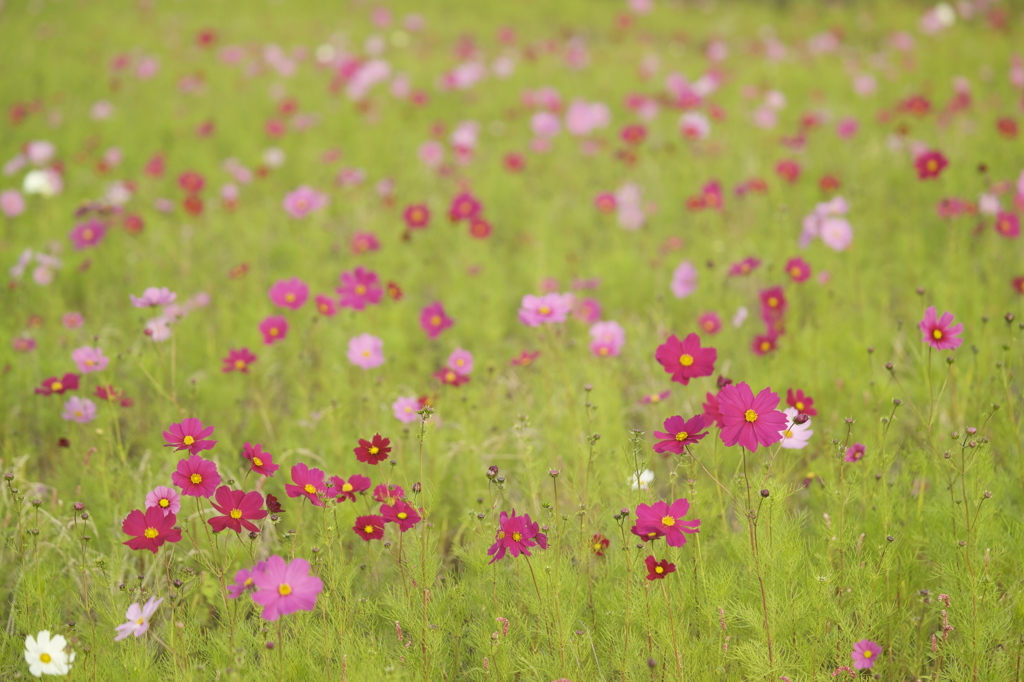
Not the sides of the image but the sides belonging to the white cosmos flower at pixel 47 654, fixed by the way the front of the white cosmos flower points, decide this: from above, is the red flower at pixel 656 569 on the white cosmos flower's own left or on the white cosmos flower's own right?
on the white cosmos flower's own left

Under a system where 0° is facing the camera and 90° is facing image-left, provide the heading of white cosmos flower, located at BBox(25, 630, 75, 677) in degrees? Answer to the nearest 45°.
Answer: approximately 0°

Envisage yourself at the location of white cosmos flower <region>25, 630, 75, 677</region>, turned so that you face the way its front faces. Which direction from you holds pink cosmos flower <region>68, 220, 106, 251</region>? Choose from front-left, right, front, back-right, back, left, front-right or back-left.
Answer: back
